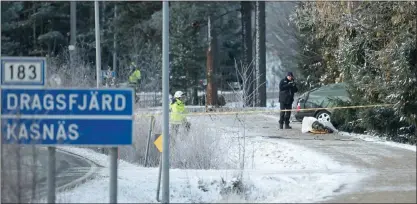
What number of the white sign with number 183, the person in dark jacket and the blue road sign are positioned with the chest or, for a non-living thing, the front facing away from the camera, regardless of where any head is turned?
0

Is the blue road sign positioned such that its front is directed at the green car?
no

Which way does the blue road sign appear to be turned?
toward the camera

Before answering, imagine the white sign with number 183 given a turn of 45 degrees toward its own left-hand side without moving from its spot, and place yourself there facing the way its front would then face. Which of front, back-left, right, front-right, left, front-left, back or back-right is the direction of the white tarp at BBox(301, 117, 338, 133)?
left

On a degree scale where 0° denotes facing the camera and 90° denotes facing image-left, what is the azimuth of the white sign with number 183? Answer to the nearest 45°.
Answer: approximately 0°

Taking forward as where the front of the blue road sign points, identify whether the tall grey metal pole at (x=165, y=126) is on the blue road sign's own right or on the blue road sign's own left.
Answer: on the blue road sign's own left

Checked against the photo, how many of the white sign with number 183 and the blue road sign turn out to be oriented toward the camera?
2

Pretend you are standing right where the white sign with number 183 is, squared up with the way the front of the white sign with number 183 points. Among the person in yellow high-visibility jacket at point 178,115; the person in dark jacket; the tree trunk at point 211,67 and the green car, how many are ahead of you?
0
